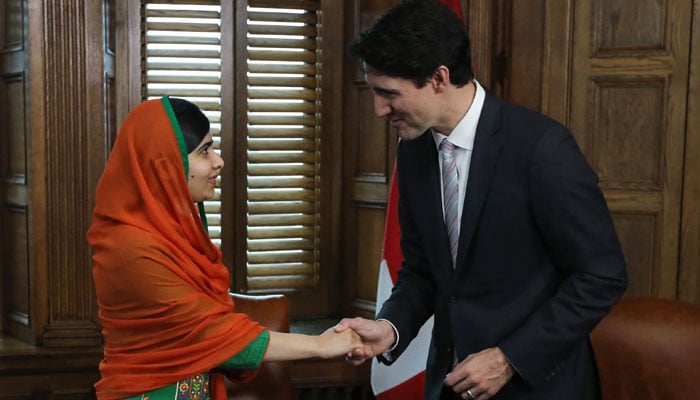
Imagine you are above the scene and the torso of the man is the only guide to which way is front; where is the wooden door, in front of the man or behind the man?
behind

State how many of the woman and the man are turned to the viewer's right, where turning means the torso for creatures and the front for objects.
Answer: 1

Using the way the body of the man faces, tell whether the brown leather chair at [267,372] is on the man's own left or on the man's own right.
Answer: on the man's own right

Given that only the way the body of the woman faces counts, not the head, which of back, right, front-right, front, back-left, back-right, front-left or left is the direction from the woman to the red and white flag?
front-left

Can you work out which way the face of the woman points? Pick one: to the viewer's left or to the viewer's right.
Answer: to the viewer's right

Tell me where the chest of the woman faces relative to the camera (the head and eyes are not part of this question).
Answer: to the viewer's right

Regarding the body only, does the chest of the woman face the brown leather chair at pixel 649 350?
yes
